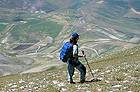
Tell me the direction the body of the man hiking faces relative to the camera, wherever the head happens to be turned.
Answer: to the viewer's right
